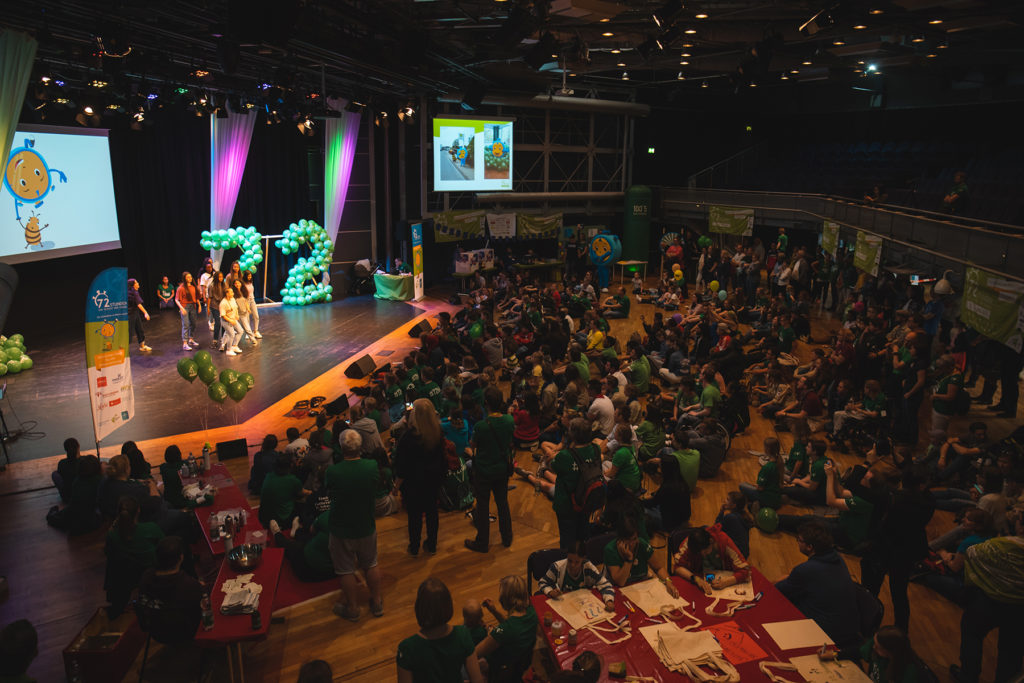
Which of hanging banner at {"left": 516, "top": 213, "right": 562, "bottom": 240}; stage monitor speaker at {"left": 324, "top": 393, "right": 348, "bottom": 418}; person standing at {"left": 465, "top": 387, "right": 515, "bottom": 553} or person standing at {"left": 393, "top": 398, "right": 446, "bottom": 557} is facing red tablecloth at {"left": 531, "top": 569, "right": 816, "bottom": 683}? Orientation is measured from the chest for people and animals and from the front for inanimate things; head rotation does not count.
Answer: the hanging banner

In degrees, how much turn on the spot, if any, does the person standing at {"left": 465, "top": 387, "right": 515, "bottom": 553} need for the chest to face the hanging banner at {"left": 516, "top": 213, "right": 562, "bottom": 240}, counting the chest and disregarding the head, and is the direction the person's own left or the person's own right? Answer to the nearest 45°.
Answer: approximately 45° to the person's own right

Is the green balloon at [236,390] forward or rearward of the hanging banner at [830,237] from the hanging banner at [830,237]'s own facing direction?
forward

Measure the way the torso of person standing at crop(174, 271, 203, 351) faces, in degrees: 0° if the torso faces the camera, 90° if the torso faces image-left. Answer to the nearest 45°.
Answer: approximately 315°

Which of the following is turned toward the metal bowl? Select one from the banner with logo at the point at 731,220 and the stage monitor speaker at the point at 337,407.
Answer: the banner with logo

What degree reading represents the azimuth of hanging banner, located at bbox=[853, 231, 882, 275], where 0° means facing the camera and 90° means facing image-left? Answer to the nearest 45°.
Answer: approximately 45°

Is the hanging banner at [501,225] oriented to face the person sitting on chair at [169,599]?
yes

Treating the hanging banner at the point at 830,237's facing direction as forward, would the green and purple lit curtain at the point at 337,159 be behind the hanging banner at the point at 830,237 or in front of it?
in front

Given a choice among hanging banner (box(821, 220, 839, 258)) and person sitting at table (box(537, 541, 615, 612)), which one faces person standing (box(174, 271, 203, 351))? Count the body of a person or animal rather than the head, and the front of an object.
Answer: the hanging banner

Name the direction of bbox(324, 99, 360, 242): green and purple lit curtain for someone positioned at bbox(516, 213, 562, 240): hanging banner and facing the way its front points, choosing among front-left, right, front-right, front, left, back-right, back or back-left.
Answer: front-right

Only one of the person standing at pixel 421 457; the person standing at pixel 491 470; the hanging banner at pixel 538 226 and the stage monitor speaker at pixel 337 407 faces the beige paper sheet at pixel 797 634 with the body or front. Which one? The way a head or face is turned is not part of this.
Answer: the hanging banner

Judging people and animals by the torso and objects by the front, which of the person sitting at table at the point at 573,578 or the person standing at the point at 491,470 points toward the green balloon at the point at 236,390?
the person standing

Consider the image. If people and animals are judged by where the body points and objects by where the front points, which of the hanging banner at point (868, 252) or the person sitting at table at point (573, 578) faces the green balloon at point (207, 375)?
the hanging banner

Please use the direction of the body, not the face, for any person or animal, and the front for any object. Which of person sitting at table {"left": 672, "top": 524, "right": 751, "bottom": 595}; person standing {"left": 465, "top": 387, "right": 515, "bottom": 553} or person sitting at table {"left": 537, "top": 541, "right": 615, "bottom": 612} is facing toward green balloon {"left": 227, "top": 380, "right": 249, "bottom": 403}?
the person standing

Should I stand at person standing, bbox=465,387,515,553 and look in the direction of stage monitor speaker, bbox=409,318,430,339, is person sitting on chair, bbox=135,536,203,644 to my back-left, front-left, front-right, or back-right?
back-left

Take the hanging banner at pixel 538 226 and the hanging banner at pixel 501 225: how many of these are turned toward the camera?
2

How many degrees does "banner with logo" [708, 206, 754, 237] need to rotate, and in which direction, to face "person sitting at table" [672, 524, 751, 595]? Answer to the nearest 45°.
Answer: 0° — it already faces them
